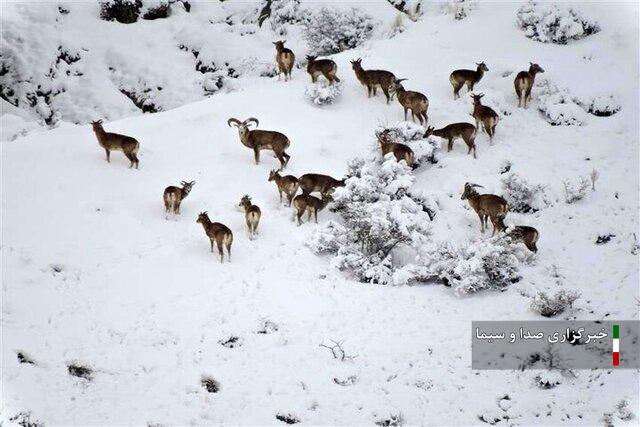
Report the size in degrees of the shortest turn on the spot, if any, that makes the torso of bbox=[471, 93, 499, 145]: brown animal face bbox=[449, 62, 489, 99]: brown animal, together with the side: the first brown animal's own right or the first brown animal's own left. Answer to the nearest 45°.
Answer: approximately 45° to the first brown animal's own right

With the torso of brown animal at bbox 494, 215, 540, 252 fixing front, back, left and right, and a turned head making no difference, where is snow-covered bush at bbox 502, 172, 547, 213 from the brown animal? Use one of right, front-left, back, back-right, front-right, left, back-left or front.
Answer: right

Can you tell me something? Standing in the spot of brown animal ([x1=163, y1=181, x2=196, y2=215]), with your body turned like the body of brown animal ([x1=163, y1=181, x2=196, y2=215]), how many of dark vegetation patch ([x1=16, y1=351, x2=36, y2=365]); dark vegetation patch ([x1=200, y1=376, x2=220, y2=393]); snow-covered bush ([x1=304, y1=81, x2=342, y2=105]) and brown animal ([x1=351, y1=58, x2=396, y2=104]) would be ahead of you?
2

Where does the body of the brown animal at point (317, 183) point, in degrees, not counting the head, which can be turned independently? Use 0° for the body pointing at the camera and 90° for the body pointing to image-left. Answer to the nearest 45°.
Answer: approximately 270°

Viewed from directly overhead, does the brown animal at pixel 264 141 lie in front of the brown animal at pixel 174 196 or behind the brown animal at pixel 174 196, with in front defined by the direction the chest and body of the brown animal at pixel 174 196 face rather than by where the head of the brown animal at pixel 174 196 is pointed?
in front

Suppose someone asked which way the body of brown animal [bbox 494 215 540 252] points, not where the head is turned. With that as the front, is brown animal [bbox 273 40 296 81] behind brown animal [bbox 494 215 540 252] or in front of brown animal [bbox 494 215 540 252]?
in front

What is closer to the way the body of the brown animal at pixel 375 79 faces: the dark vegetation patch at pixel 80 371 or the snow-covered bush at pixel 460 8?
the dark vegetation patch

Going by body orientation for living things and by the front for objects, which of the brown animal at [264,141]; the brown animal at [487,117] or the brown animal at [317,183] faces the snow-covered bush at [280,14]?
the brown animal at [487,117]

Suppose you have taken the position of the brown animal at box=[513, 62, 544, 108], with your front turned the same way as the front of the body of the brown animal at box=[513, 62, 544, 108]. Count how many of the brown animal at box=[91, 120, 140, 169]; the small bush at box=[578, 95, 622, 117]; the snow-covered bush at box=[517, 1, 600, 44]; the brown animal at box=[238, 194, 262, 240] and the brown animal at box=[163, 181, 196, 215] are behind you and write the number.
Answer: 3

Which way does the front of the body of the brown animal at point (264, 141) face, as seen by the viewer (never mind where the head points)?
to the viewer's left

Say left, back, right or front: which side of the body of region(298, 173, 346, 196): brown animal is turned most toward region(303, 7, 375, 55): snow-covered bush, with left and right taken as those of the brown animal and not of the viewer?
left

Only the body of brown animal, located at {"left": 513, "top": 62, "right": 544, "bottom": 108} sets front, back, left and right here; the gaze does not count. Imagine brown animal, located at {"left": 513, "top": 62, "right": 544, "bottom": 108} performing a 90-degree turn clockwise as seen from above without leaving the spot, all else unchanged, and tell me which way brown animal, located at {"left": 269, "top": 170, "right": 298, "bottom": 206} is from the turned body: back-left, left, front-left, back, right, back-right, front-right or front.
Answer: right

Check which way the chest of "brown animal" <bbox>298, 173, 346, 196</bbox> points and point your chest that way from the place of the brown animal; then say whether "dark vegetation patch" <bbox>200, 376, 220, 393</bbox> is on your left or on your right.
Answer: on your right

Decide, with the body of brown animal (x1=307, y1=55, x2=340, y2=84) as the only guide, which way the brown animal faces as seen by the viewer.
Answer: to the viewer's left

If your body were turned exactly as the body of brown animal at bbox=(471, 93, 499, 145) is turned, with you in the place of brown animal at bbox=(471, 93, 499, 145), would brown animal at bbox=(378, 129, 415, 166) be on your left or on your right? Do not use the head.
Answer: on your left

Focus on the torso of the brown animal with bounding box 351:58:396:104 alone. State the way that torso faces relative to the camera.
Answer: to the viewer's left
